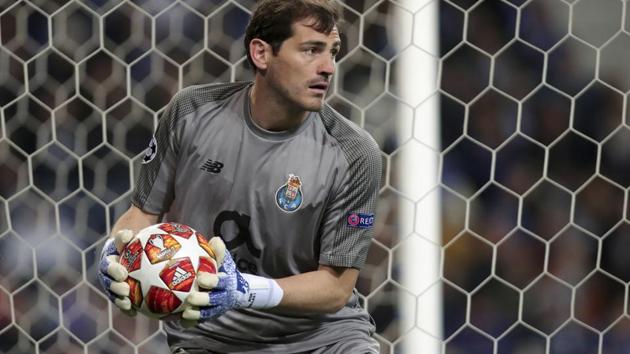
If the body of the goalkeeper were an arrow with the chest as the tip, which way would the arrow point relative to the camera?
toward the camera

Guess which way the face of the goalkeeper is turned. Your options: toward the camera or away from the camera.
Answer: toward the camera
